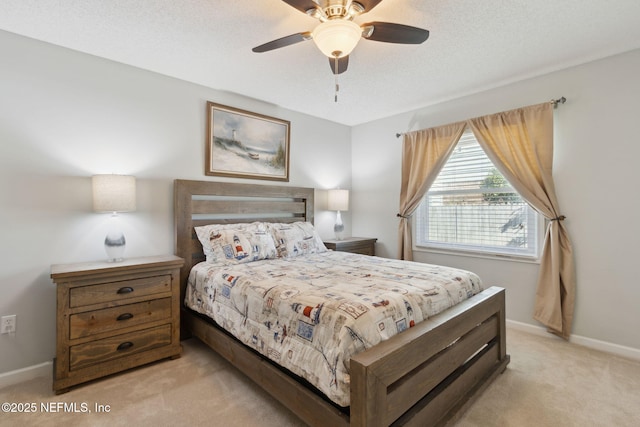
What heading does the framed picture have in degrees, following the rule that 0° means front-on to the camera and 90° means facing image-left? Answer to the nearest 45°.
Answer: approximately 315°

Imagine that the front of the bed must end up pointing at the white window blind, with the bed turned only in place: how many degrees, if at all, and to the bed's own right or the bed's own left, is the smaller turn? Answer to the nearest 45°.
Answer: approximately 90° to the bed's own left

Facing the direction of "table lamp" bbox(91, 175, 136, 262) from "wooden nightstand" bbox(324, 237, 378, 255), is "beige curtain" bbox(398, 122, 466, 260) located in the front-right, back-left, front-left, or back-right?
back-left

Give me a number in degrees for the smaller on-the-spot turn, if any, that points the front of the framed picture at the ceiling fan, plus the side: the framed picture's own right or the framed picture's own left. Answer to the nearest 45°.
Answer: approximately 45° to the framed picture's own right

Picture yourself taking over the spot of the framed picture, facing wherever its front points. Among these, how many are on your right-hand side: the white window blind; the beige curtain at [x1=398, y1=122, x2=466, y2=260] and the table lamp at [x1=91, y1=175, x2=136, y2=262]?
1

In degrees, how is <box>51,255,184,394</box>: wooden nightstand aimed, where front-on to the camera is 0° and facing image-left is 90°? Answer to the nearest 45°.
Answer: approximately 315°

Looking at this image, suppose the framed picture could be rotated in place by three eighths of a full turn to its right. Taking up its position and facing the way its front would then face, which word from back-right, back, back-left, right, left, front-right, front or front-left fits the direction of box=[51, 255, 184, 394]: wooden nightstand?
front-left

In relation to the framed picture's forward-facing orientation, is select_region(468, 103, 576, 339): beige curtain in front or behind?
in front

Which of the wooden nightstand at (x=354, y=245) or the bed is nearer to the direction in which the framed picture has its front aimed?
the bed

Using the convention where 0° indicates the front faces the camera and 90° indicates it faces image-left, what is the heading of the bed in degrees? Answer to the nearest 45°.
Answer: approximately 315°

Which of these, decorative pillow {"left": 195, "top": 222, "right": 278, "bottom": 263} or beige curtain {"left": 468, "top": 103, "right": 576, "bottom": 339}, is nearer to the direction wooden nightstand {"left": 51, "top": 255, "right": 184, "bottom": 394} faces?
the beige curtain
